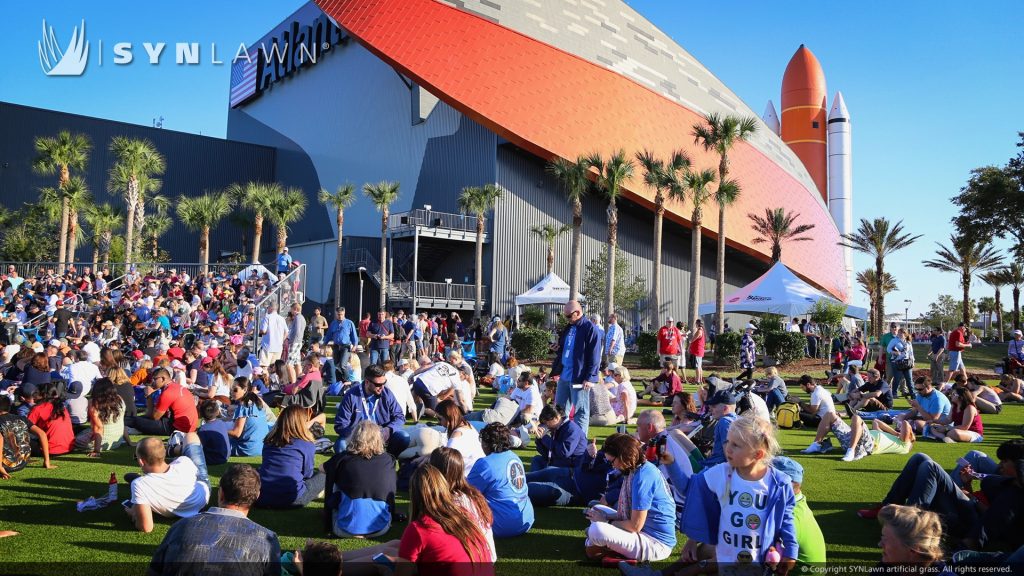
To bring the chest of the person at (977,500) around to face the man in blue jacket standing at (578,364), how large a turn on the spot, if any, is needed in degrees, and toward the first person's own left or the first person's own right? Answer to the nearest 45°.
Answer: approximately 45° to the first person's own right

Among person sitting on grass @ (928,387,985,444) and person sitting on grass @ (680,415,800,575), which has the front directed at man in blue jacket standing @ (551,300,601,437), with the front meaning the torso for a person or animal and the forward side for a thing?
person sitting on grass @ (928,387,985,444)

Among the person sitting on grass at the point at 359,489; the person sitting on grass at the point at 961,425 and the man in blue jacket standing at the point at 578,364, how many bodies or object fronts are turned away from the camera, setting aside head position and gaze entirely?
1

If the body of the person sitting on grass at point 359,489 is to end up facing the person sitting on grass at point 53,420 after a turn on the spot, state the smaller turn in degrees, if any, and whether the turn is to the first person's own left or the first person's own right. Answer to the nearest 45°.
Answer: approximately 45° to the first person's own left

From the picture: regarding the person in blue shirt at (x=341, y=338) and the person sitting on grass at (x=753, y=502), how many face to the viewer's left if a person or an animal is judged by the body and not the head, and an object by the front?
0

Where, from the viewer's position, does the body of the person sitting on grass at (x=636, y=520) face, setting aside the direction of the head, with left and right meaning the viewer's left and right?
facing to the left of the viewer

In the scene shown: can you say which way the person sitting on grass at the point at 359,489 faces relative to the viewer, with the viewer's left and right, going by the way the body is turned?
facing away from the viewer

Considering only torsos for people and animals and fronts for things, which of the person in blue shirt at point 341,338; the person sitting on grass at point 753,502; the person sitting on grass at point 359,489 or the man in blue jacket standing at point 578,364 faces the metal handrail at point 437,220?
the person sitting on grass at point 359,489

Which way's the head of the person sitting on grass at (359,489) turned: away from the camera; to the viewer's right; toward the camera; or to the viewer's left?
away from the camera

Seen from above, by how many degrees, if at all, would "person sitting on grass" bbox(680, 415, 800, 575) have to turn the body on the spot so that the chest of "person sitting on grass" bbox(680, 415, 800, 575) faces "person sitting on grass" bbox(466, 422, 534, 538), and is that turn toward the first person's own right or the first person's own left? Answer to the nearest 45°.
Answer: approximately 135° to the first person's own right

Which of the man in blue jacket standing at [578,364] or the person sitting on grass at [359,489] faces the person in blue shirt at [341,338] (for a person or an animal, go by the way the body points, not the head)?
the person sitting on grass

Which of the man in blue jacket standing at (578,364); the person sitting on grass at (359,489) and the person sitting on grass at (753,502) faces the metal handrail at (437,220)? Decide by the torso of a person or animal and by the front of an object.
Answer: the person sitting on grass at (359,489)

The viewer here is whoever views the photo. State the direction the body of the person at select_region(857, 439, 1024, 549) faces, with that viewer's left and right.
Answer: facing to the left of the viewer

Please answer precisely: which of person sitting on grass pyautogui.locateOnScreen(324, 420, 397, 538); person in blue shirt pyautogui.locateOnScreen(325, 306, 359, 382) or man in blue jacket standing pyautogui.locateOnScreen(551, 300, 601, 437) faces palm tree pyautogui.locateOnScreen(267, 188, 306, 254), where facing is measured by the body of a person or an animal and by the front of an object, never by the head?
the person sitting on grass
